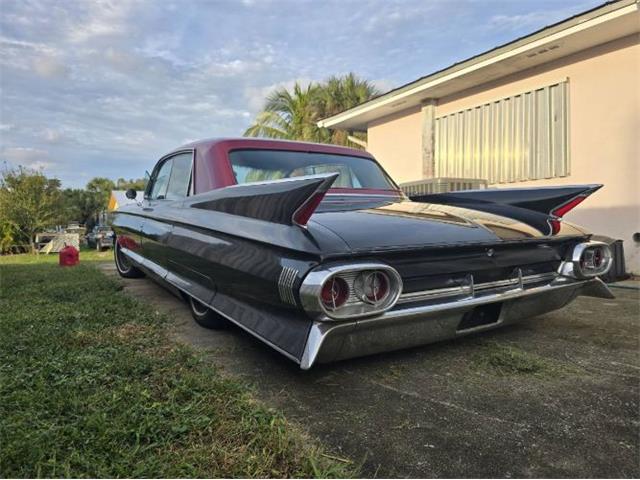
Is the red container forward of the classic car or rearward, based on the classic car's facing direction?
forward

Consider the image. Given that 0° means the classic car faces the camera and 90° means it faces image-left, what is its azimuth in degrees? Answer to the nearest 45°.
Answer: approximately 135°

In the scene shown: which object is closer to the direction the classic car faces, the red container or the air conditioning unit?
the red container

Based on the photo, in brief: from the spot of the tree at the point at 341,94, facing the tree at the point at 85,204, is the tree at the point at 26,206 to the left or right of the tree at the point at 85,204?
left

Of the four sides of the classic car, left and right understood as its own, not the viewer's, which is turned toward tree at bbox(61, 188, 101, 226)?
front

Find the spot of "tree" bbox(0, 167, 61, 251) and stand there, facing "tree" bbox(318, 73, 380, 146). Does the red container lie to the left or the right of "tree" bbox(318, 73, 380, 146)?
right

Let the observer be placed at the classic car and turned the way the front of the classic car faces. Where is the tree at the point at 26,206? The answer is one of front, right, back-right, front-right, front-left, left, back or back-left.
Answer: front

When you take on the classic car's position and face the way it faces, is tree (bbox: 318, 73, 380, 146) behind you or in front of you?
in front

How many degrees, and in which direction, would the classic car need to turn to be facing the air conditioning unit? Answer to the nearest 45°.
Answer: approximately 45° to its right
